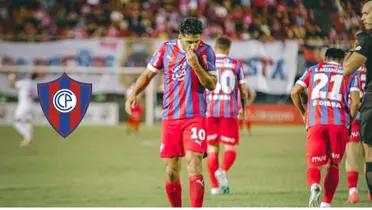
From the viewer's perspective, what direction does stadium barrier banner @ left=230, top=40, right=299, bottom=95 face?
toward the camera

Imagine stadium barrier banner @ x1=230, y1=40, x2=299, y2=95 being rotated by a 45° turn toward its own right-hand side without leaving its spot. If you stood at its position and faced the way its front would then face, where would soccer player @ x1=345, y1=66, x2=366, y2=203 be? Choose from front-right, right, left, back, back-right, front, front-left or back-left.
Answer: front-left

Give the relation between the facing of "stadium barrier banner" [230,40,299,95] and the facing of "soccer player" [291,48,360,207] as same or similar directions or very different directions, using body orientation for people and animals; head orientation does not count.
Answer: very different directions

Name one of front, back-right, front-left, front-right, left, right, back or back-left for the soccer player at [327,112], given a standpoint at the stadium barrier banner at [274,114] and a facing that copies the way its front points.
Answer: front

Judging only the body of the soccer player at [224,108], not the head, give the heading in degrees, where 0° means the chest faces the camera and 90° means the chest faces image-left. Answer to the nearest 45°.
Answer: approximately 180°

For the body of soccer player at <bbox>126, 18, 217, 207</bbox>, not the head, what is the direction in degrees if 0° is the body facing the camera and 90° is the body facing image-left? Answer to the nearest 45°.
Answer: approximately 0°

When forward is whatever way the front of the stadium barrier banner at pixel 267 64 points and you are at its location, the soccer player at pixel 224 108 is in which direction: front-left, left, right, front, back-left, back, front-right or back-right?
front

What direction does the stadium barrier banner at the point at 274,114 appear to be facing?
toward the camera

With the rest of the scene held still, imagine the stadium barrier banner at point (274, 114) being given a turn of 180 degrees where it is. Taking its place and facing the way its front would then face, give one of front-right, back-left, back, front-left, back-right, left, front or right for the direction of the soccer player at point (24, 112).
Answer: back-left

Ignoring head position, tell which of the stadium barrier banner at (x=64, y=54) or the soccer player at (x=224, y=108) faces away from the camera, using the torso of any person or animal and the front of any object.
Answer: the soccer player

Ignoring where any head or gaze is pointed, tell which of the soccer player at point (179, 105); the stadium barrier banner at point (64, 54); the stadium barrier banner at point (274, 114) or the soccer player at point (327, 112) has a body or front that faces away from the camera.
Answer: the soccer player at point (327, 112)

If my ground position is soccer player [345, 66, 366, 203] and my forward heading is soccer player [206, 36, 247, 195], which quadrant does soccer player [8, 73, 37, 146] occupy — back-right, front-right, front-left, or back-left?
front-right

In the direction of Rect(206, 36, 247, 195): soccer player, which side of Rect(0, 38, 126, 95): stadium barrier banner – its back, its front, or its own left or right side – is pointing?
front

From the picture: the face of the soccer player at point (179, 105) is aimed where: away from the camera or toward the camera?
toward the camera
